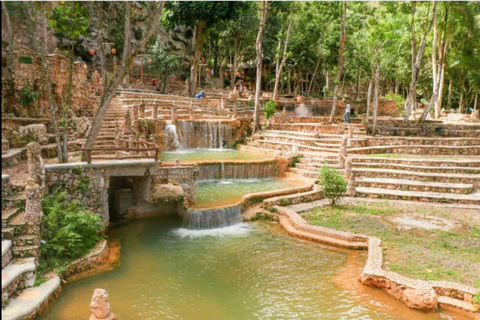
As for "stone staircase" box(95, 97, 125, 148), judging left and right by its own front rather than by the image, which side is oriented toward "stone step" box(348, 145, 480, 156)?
left

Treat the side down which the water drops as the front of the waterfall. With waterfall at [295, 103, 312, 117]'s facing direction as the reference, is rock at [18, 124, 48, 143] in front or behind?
in front

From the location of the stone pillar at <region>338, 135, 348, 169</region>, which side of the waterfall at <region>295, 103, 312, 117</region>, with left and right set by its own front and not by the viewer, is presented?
front

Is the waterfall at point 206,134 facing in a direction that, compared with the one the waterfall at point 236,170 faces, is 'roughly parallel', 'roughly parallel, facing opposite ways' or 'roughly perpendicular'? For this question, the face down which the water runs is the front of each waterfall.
roughly parallel

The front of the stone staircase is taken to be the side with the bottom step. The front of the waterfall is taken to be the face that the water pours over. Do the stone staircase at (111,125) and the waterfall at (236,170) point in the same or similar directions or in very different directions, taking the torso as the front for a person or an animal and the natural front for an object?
same or similar directions

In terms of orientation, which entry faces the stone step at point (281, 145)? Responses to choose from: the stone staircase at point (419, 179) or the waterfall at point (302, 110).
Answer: the waterfall

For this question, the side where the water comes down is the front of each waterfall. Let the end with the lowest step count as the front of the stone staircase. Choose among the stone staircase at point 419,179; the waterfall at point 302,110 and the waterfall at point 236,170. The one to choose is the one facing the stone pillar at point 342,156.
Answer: the waterfall at point 302,110

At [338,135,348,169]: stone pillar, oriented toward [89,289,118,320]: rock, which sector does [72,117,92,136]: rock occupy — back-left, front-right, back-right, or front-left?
front-right

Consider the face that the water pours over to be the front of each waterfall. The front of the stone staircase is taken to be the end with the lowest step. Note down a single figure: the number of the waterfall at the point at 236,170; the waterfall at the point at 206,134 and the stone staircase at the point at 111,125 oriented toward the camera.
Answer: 3

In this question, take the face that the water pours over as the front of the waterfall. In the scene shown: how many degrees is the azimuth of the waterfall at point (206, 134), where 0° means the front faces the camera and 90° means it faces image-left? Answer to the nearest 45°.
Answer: approximately 0°

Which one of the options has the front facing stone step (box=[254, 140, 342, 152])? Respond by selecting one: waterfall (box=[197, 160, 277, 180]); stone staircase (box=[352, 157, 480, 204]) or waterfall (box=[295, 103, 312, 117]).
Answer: waterfall (box=[295, 103, 312, 117])

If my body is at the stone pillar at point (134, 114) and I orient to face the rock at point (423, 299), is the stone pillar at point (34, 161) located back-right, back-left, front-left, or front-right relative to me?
front-right

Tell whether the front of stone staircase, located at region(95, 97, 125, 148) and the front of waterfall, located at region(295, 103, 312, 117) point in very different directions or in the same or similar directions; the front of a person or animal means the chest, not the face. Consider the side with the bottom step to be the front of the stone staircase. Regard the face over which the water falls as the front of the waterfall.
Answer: same or similar directions

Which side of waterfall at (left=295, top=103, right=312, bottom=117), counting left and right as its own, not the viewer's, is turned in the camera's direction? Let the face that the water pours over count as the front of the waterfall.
front

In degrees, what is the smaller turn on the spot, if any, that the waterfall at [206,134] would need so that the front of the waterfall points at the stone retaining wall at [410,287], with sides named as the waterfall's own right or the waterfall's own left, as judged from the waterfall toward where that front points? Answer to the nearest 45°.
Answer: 0° — it already faces it

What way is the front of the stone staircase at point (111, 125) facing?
toward the camera

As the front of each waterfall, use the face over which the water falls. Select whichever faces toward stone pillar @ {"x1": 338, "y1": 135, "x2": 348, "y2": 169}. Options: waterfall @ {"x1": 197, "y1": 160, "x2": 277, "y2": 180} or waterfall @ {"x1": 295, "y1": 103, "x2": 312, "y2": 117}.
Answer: waterfall @ {"x1": 295, "y1": 103, "x2": 312, "y2": 117}

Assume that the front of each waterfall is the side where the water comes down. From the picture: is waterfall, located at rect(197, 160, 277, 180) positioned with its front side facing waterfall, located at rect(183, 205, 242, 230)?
yes
